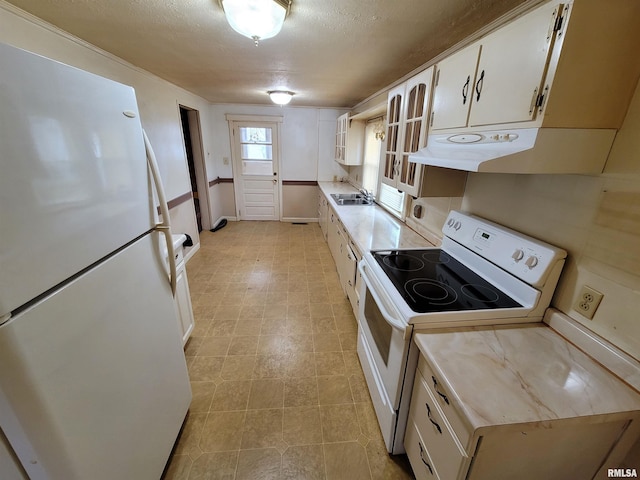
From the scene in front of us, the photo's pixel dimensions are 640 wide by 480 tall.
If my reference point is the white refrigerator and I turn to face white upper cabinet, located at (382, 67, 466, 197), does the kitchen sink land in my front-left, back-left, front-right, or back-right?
front-left

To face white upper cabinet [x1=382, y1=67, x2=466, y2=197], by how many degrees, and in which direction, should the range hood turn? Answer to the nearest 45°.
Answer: approximately 90° to its right

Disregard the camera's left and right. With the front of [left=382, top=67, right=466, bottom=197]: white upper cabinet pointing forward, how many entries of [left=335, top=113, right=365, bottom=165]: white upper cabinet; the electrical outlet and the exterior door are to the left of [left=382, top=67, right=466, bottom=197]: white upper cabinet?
1

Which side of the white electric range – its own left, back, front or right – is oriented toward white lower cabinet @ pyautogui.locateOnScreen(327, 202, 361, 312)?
right

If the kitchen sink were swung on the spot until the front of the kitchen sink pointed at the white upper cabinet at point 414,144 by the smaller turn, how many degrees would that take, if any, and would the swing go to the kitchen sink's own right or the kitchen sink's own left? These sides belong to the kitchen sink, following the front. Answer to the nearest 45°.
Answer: approximately 90° to the kitchen sink's own left

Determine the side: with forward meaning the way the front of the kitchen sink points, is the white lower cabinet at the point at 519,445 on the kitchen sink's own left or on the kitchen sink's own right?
on the kitchen sink's own left

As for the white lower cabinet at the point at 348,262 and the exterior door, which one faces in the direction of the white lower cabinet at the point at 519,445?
the exterior door

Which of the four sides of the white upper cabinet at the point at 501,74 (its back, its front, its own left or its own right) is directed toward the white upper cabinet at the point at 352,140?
right

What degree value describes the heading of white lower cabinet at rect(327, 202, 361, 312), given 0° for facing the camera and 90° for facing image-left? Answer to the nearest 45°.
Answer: approximately 90°

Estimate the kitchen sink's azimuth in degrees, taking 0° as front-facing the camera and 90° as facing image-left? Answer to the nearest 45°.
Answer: approximately 90°

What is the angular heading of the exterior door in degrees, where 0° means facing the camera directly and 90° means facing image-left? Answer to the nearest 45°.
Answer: approximately 0°

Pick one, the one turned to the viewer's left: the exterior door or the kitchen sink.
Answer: the kitchen sink

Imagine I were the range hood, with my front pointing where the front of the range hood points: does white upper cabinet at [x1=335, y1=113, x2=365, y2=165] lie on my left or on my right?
on my right

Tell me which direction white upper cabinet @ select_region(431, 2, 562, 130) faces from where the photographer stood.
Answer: facing the viewer and to the left of the viewer

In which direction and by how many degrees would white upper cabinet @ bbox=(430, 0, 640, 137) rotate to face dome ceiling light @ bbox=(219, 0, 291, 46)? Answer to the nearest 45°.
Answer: approximately 45° to its right
